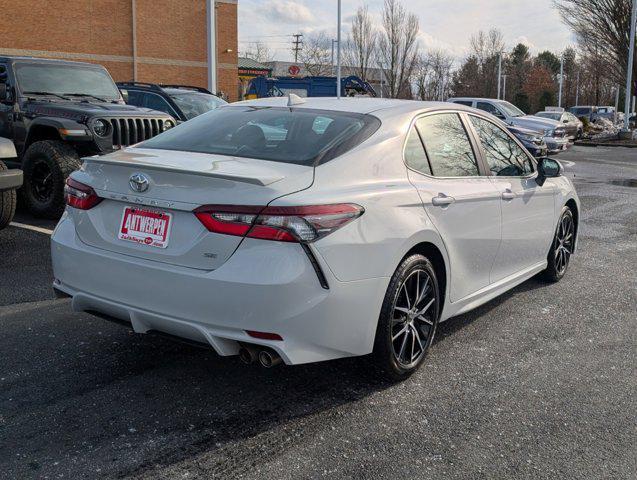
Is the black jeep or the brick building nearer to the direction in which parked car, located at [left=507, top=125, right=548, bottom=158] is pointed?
the black jeep

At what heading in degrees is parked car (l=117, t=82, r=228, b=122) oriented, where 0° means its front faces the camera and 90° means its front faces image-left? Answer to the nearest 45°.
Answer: approximately 315°

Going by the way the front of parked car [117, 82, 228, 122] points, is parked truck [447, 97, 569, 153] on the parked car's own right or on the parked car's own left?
on the parked car's own left

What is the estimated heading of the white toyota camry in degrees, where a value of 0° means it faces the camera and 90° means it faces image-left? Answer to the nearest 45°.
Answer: approximately 225°

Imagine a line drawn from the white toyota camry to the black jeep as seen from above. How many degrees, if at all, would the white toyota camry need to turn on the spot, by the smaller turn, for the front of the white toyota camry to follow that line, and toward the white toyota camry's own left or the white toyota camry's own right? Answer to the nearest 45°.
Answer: approximately 90° to the white toyota camry's own left

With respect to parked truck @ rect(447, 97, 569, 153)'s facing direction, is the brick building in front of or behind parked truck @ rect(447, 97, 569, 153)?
behind

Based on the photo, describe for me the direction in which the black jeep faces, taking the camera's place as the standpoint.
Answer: facing the viewer and to the right of the viewer

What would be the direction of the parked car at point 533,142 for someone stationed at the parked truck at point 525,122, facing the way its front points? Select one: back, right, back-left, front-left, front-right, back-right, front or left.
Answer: front-right

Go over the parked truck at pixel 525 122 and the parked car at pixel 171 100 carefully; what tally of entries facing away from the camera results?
0

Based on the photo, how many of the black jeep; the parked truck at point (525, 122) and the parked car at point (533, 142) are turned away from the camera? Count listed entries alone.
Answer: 0
